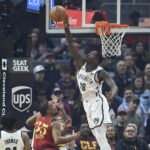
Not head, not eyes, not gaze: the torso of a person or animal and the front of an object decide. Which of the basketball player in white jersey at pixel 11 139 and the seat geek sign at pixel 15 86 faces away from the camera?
the basketball player in white jersey

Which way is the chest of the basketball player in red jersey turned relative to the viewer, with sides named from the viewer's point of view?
facing away from the viewer and to the right of the viewer

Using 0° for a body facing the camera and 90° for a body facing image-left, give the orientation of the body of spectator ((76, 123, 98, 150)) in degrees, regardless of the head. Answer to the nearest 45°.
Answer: approximately 0°

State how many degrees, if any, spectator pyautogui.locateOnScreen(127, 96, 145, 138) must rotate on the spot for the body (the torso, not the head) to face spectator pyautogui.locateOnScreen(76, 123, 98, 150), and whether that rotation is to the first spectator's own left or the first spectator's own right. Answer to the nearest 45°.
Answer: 0° — they already face them
